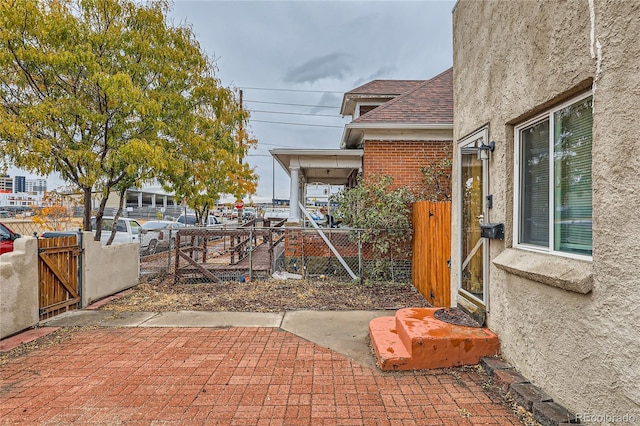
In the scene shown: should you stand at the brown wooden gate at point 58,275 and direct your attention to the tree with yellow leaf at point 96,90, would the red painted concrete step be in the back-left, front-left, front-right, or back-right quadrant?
back-right

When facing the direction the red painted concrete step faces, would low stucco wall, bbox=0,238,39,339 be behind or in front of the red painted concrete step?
in front

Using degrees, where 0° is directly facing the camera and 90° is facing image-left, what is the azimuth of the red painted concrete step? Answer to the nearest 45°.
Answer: approximately 90°

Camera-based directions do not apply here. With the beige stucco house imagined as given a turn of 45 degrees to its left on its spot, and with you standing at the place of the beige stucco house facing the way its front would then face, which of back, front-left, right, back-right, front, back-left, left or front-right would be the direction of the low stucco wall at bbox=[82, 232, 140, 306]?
right

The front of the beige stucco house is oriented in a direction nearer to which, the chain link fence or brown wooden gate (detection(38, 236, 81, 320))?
the brown wooden gate

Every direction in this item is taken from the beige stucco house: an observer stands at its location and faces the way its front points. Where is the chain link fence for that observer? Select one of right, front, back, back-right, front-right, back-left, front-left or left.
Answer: right

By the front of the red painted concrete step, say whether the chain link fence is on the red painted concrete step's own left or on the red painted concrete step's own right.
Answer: on the red painted concrete step's own right

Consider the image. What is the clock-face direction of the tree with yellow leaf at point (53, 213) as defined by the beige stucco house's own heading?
The tree with yellow leaf is roughly at 2 o'clock from the beige stucco house.

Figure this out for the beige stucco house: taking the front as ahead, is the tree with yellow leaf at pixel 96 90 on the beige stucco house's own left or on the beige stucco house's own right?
on the beige stucco house's own right

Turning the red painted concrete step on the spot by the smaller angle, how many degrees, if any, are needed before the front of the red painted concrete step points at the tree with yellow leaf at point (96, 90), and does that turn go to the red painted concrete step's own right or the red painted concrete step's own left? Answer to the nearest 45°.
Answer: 0° — it already faces it

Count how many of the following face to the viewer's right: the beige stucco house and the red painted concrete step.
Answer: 0

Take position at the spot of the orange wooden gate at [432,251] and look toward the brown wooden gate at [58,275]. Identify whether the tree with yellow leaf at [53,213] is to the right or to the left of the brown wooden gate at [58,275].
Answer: right

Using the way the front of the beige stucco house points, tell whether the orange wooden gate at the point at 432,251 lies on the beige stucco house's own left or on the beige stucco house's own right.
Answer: on the beige stucco house's own right

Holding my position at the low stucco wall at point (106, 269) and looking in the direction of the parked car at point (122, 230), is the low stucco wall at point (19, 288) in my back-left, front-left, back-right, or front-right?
back-left

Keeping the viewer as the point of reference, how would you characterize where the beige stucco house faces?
facing the viewer and to the left of the viewer
